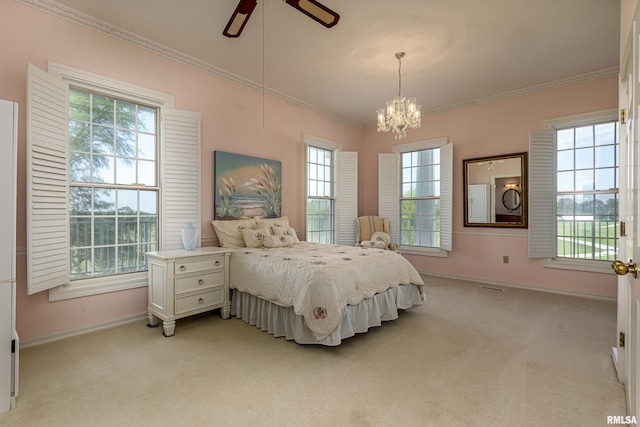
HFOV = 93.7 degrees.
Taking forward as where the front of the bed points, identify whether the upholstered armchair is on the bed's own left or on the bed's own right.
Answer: on the bed's own left

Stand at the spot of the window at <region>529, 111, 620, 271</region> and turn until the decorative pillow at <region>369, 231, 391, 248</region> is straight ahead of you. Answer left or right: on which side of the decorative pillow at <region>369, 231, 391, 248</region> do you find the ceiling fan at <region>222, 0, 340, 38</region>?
left

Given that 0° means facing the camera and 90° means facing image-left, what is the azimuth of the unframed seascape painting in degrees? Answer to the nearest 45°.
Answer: approximately 315°

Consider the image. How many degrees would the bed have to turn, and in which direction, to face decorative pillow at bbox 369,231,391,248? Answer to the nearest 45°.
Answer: approximately 90° to its left

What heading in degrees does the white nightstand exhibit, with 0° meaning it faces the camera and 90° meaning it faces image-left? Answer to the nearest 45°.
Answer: approximately 315°

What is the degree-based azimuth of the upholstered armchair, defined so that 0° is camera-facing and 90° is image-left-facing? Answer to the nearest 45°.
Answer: approximately 0°

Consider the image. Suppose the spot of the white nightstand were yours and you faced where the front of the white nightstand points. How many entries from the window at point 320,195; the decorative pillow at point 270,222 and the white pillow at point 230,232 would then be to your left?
3

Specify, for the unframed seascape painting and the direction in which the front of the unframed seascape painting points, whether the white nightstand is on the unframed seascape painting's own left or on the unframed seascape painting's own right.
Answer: on the unframed seascape painting's own right

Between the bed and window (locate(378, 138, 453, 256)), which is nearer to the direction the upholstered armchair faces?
the bed

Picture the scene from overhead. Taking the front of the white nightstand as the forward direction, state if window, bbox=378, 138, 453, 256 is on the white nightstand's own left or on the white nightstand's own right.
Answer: on the white nightstand's own left

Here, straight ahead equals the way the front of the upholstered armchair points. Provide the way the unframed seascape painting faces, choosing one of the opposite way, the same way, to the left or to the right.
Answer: to the left

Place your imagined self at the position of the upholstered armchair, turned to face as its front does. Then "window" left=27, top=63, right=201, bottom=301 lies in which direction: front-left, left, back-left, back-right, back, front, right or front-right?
front-right

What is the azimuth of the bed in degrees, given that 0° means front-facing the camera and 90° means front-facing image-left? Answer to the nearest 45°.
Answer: approximately 315°
